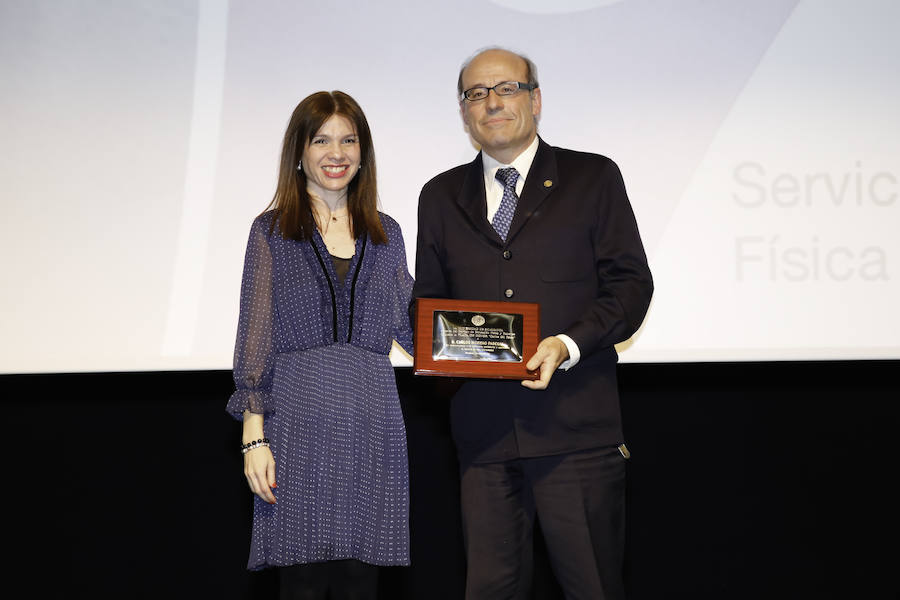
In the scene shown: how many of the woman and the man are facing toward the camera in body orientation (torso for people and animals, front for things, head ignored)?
2

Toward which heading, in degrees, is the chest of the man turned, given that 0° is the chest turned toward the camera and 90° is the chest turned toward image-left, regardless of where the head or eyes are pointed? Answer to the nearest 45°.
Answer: approximately 0°

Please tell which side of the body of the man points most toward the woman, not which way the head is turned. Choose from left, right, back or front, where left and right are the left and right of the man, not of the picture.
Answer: right

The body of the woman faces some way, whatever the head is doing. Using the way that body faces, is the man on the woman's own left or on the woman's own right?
on the woman's own left
